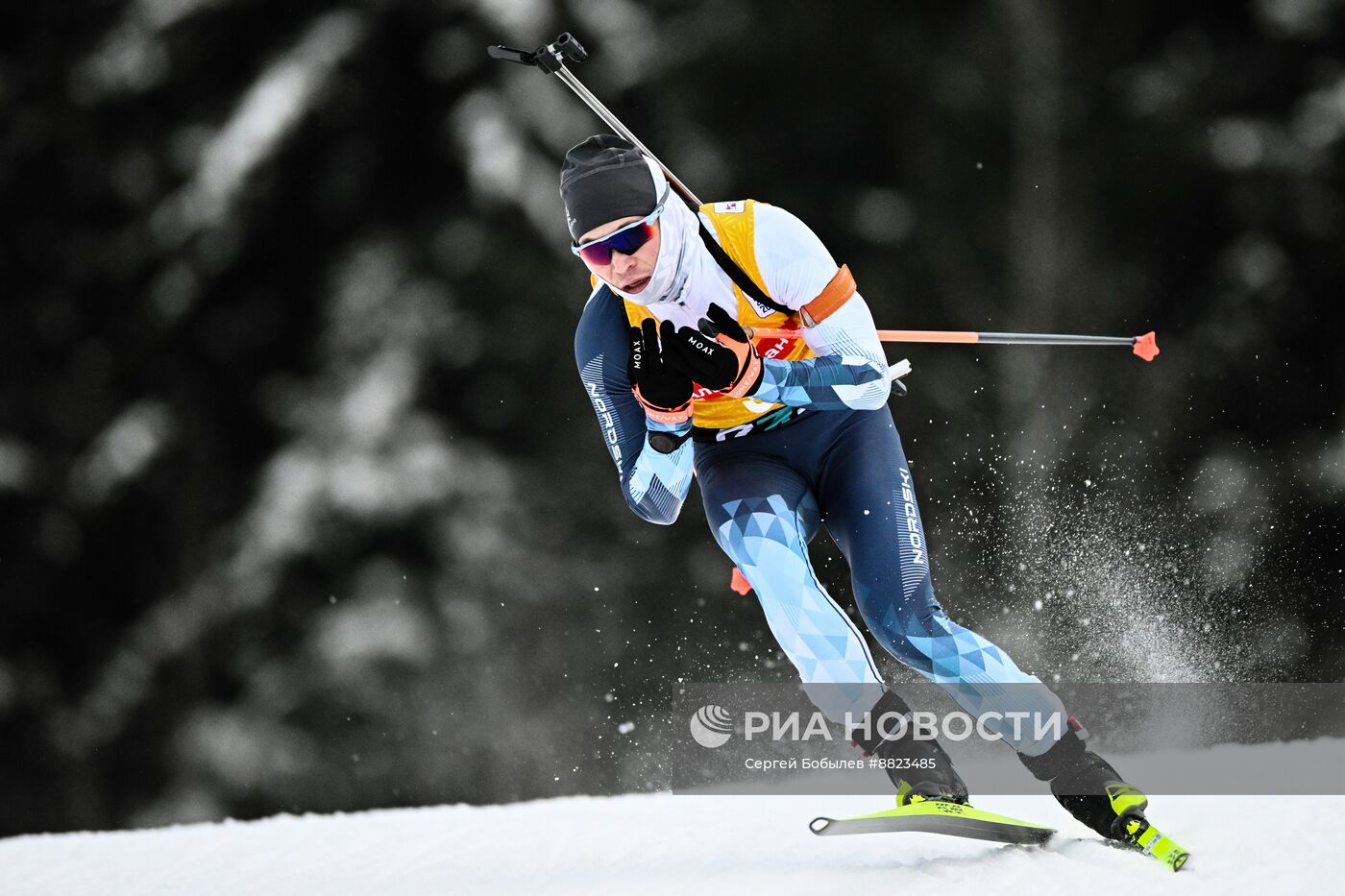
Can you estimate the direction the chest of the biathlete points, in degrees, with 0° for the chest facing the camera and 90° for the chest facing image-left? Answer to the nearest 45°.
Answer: approximately 45°
